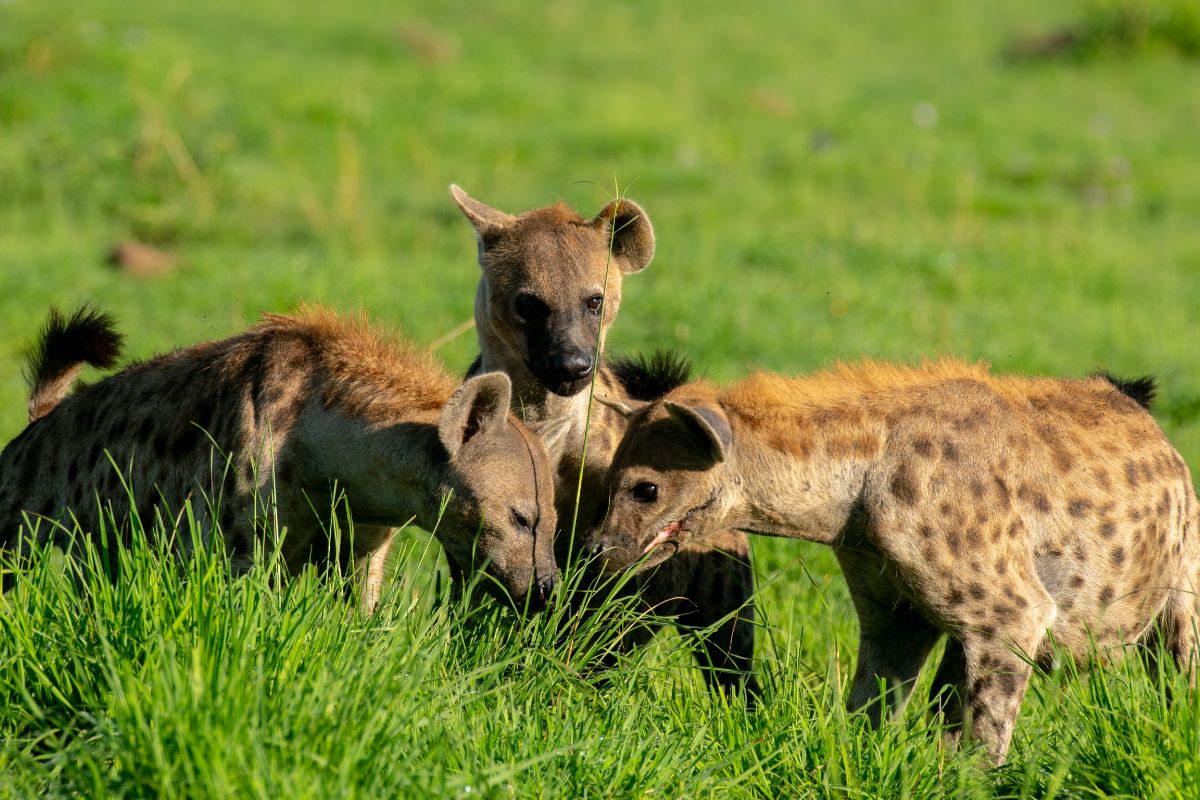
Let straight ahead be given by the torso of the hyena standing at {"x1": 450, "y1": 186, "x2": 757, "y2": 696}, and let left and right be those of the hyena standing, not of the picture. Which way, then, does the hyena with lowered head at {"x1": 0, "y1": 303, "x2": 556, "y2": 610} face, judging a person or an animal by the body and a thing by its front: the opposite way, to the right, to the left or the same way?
to the left

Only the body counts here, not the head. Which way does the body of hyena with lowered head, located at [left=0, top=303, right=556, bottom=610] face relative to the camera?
to the viewer's right

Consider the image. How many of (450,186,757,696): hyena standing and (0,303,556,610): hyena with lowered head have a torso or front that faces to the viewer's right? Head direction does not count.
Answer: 1

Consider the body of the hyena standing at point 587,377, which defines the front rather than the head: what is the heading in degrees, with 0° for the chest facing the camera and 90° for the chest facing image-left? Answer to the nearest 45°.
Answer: approximately 0°

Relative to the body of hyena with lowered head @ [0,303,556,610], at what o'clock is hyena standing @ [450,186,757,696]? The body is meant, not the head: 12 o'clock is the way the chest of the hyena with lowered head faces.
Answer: The hyena standing is roughly at 11 o'clock from the hyena with lowered head.

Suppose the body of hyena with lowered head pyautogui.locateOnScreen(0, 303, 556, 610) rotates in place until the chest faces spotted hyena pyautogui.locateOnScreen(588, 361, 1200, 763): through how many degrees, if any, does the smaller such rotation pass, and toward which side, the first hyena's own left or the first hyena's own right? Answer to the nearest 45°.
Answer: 0° — it already faces it
